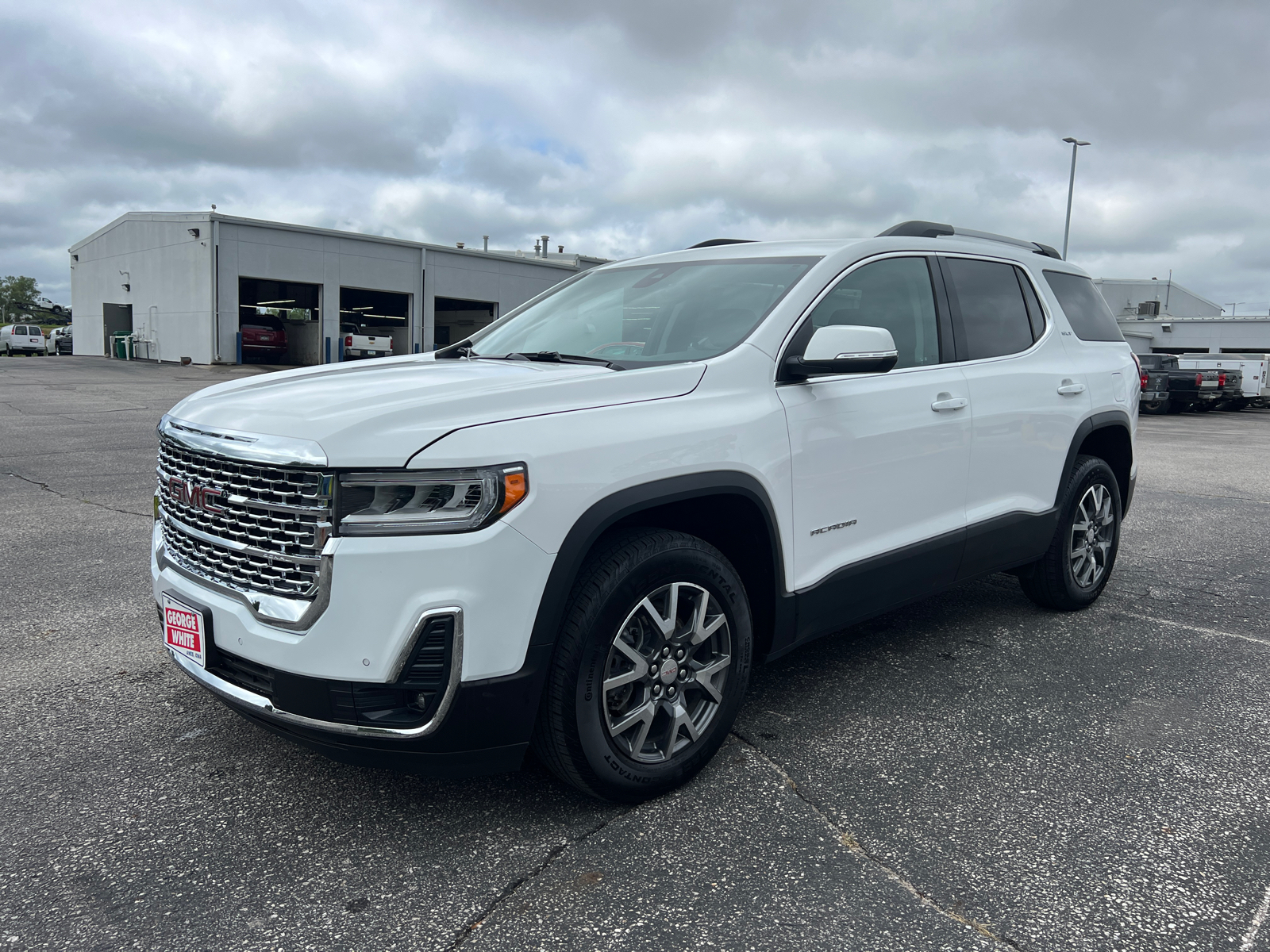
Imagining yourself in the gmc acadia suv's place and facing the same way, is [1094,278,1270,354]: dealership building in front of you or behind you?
behind

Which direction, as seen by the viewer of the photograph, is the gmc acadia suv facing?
facing the viewer and to the left of the viewer

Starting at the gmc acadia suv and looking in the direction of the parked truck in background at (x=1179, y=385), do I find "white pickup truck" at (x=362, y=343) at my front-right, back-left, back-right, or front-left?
front-left

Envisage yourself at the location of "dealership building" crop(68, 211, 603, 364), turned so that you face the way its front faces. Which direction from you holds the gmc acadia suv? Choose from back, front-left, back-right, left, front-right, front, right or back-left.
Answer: front-right

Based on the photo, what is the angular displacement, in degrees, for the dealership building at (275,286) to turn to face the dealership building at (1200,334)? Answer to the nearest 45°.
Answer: approximately 45° to its left

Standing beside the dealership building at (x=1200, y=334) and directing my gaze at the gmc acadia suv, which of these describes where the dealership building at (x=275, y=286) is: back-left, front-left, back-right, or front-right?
front-right

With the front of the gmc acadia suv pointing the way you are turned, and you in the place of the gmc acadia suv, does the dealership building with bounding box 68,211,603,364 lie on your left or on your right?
on your right

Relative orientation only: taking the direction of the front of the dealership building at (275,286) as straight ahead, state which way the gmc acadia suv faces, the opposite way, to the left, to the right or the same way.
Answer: to the right

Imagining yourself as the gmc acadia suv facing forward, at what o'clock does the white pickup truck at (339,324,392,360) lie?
The white pickup truck is roughly at 4 o'clock from the gmc acadia suv.

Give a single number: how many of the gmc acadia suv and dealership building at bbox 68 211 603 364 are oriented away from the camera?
0

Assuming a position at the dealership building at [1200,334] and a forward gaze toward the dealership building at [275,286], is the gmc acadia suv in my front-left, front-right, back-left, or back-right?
front-left
